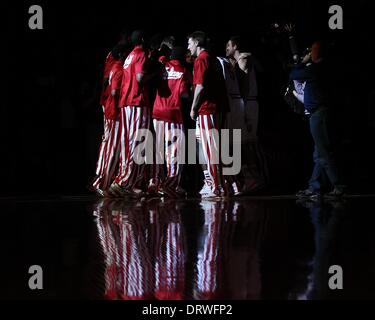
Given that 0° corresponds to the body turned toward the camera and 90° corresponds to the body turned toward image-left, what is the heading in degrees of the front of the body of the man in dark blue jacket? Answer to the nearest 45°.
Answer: approximately 90°
